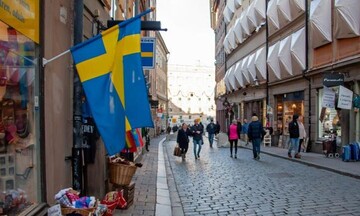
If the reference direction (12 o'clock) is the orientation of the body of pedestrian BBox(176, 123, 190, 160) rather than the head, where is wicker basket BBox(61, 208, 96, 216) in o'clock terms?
The wicker basket is roughly at 12 o'clock from the pedestrian.

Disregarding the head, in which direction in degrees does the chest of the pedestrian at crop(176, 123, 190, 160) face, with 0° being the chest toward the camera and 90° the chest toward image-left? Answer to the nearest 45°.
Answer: approximately 0°

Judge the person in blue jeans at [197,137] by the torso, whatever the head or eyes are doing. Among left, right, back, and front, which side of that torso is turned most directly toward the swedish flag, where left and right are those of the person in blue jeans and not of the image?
front

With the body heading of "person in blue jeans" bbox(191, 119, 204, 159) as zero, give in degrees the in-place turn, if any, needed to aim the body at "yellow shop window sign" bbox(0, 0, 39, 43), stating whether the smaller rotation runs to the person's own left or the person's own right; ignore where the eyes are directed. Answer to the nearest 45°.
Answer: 0° — they already face it

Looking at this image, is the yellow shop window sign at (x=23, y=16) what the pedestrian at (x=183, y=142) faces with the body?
yes

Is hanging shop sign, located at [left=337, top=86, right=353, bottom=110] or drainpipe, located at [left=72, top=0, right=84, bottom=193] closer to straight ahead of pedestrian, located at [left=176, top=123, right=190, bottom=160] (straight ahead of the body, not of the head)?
the drainpipe

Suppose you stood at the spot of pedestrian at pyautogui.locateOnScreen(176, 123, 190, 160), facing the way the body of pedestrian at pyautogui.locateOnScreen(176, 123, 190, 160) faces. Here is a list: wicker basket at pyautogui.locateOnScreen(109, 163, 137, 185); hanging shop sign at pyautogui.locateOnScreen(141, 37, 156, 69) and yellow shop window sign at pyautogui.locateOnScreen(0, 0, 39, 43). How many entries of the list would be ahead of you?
3

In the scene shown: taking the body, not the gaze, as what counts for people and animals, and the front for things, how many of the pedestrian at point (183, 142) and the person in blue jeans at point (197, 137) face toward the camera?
2

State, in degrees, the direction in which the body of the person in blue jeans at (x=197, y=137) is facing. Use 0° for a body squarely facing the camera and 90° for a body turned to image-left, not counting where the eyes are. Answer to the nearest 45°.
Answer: approximately 0°
